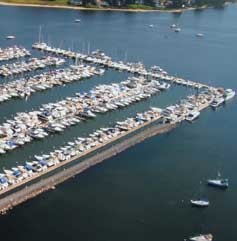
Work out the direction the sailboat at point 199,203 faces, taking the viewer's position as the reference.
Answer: facing to the left of the viewer

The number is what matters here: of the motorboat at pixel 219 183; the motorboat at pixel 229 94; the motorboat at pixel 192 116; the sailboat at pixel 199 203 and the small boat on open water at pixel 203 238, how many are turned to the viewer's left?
3

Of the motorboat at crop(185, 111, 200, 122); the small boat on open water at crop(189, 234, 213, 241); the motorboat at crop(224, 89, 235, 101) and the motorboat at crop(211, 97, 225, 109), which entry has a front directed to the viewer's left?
the small boat on open water

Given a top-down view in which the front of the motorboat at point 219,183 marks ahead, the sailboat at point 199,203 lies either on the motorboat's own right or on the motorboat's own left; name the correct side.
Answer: on the motorboat's own left

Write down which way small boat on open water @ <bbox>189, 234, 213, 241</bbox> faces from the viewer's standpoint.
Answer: facing to the left of the viewer

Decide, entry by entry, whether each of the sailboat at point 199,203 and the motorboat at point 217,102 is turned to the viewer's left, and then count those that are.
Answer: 1

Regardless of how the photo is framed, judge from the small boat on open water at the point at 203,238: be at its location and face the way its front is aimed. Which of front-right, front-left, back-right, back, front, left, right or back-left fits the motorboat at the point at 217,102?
right

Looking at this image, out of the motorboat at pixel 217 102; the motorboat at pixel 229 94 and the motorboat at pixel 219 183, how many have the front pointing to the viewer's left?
1

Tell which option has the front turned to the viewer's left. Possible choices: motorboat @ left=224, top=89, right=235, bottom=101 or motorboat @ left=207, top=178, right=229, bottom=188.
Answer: motorboat @ left=207, top=178, right=229, bottom=188

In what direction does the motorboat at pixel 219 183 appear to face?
to the viewer's left

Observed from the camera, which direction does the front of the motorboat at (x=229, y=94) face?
facing away from the viewer and to the right of the viewer

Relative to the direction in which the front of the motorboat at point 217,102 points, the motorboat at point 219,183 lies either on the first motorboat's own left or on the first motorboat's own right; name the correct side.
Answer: on the first motorboat's own right
